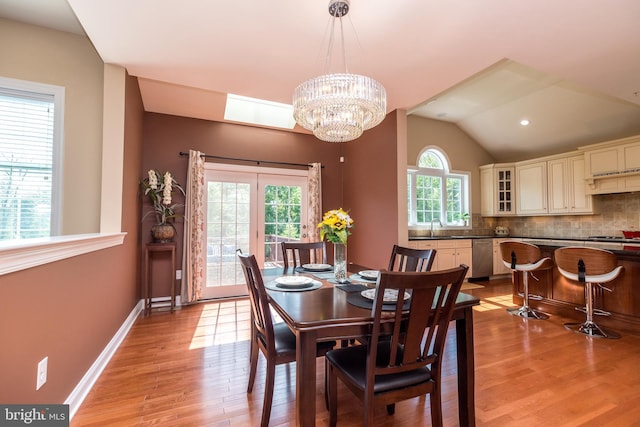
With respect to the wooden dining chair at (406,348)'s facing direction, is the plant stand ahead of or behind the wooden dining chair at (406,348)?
ahead

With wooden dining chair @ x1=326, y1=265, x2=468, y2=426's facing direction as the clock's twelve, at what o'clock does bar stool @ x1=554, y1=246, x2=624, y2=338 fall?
The bar stool is roughly at 3 o'clock from the wooden dining chair.

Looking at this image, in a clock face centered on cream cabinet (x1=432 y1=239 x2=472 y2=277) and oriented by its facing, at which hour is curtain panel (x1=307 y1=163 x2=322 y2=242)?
The curtain panel is roughly at 2 o'clock from the cream cabinet.

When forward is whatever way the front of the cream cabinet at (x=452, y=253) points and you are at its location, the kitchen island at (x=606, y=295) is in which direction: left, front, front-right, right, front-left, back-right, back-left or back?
front-left

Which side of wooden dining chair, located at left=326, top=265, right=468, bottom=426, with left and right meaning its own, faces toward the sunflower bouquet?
front

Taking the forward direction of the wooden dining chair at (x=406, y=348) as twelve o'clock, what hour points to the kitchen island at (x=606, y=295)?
The kitchen island is roughly at 3 o'clock from the wooden dining chair.

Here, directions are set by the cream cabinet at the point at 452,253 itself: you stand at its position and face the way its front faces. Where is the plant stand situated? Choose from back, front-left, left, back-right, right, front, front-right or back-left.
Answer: front-right

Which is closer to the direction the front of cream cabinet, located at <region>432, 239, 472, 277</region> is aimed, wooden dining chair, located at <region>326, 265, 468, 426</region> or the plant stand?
the wooden dining chair

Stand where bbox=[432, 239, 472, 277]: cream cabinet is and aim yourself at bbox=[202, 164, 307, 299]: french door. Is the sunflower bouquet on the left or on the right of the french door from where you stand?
left

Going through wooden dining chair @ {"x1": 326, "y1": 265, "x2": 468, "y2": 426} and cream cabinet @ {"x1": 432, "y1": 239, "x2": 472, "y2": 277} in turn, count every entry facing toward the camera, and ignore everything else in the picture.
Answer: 1

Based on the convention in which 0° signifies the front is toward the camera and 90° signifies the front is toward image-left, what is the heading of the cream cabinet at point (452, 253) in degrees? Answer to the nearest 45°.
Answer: approximately 0°

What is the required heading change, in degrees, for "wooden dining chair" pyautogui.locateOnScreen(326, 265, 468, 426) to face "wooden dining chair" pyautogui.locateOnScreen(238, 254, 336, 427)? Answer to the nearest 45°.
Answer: approximately 45° to its left

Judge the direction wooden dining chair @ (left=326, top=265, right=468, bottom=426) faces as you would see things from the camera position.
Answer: facing away from the viewer and to the left of the viewer

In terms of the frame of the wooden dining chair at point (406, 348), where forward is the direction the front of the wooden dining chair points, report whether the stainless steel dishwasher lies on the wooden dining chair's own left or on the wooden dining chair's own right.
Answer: on the wooden dining chair's own right
